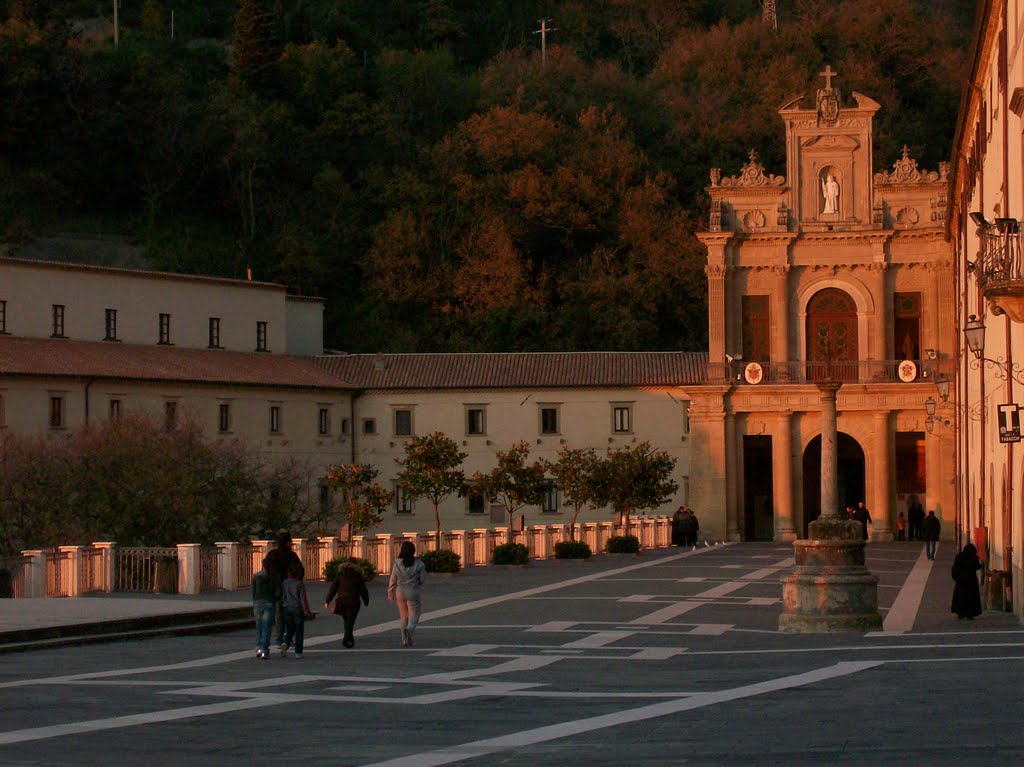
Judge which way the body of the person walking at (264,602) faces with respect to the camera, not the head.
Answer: away from the camera

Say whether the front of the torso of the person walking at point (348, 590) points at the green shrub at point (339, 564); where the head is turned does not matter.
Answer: yes

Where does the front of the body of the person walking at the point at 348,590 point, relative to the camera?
away from the camera

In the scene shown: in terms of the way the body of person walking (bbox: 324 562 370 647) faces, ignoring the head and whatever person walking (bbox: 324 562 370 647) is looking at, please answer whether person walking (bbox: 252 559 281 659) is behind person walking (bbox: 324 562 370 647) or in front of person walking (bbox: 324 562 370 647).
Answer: behind

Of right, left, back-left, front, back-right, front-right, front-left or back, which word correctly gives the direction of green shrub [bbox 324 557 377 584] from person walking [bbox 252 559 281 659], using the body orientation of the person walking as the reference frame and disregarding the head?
front

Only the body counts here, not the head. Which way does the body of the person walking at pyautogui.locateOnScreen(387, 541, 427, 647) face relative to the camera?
away from the camera

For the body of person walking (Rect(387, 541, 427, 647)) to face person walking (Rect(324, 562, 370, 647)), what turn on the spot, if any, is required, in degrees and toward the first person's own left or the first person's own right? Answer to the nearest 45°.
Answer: approximately 135° to the first person's own left

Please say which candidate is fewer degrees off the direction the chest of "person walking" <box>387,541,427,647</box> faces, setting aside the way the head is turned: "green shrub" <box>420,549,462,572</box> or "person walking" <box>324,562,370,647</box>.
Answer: the green shrub

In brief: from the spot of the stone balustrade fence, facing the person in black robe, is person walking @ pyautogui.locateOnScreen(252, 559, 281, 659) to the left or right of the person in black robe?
right
